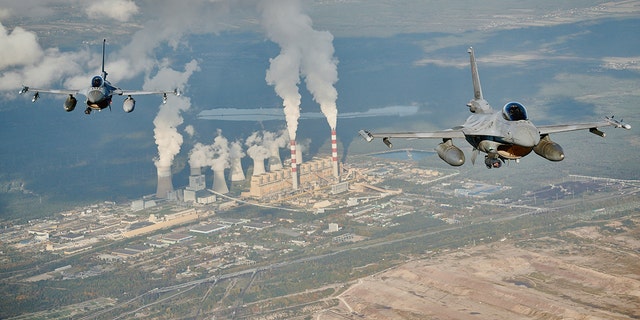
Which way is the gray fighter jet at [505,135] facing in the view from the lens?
facing the viewer
